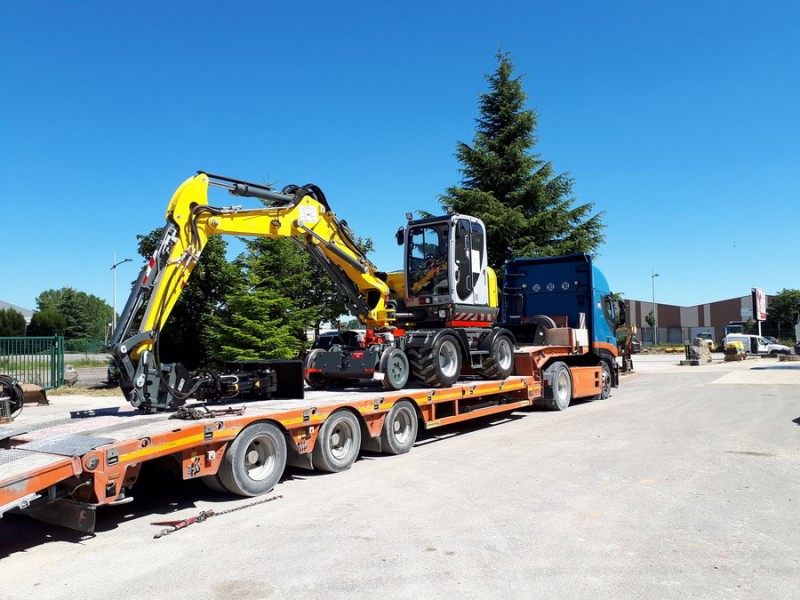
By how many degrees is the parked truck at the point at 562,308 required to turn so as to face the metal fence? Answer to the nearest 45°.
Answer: approximately 135° to its left

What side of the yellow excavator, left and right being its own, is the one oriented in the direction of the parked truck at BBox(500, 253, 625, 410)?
back

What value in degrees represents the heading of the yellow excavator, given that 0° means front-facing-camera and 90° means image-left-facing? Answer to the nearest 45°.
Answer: approximately 45°

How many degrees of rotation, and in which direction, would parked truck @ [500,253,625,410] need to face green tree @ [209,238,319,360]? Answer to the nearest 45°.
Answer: approximately 135° to its left

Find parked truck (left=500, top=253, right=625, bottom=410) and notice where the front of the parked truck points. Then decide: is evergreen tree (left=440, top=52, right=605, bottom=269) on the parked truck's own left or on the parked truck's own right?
on the parked truck's own left

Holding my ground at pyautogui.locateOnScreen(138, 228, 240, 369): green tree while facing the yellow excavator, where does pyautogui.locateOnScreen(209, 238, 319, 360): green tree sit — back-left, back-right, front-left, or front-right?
front-left

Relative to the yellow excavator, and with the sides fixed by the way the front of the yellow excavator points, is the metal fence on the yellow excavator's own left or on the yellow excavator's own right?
on the yellow excavator's own right

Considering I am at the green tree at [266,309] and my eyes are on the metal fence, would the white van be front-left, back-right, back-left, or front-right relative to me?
back-right

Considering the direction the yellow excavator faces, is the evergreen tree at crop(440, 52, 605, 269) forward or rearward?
rearward

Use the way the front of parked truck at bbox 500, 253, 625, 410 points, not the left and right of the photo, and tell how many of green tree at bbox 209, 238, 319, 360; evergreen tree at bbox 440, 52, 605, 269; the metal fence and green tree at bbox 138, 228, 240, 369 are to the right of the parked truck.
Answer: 0

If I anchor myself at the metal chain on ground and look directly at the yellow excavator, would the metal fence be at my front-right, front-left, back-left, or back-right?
front-left

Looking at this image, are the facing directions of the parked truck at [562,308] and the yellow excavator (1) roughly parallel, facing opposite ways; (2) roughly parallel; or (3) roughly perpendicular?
roughly parallel, facing opposite ways

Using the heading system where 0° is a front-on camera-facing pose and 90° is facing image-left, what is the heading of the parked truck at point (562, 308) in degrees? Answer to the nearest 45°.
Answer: approximately 225°

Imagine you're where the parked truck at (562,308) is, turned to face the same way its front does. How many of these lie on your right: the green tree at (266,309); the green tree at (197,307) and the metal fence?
0
